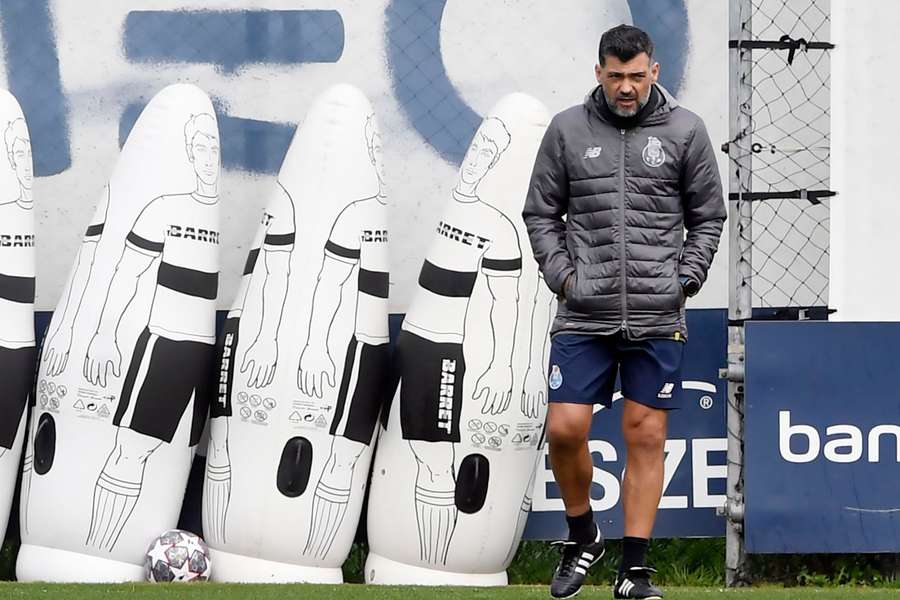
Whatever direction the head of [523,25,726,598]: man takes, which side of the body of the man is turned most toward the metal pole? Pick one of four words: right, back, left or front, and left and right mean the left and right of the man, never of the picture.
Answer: back

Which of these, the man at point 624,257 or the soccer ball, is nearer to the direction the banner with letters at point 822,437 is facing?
the man

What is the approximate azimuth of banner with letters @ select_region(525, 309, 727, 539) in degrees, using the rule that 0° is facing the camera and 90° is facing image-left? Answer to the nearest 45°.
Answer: approximately 0°

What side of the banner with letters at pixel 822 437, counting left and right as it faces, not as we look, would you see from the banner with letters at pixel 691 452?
right

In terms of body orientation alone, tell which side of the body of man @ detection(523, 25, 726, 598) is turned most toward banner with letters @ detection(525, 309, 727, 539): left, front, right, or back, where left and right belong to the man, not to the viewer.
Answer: back

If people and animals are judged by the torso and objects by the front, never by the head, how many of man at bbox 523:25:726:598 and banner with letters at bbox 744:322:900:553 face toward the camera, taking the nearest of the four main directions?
2
